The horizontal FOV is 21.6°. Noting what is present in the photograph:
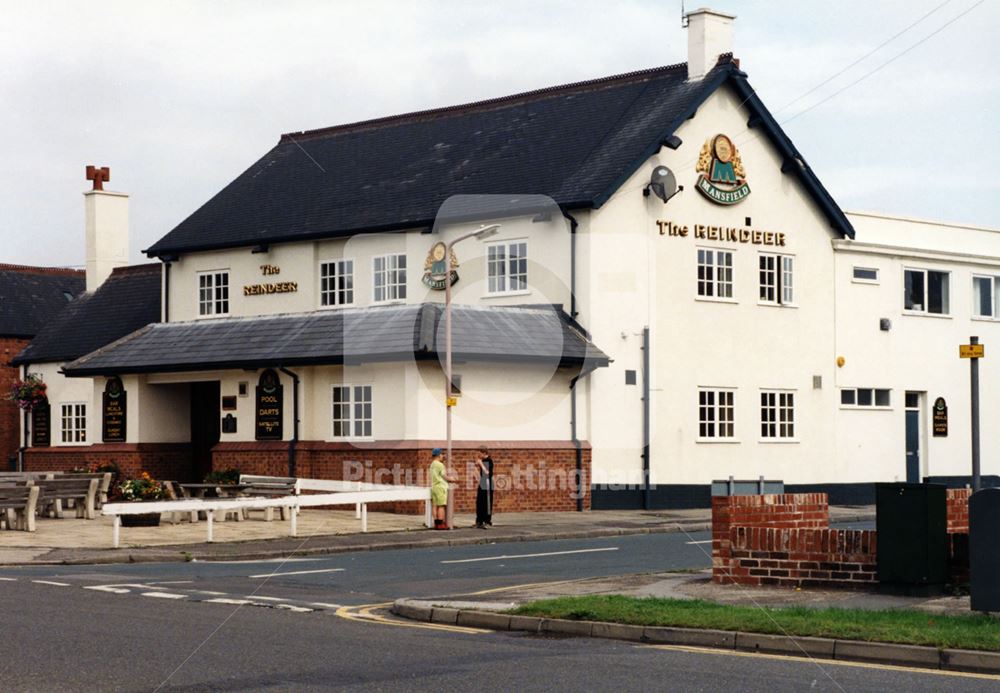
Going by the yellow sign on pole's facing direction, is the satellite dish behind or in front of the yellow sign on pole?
behind

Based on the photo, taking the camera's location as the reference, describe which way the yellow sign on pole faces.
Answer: facing the viewer

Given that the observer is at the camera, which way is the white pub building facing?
facing the viewer and to the left of the viewer

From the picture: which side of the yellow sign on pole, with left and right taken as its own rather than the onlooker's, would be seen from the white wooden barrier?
right

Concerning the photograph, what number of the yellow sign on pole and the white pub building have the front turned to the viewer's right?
0

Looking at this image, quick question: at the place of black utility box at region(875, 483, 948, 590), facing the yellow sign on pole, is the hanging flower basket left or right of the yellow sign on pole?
left

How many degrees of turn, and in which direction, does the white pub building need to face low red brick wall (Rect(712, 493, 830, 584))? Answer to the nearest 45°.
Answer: approximately 45° to its left

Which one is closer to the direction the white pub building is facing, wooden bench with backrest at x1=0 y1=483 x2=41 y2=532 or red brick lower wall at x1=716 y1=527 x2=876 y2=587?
the wooden bench with backrest
